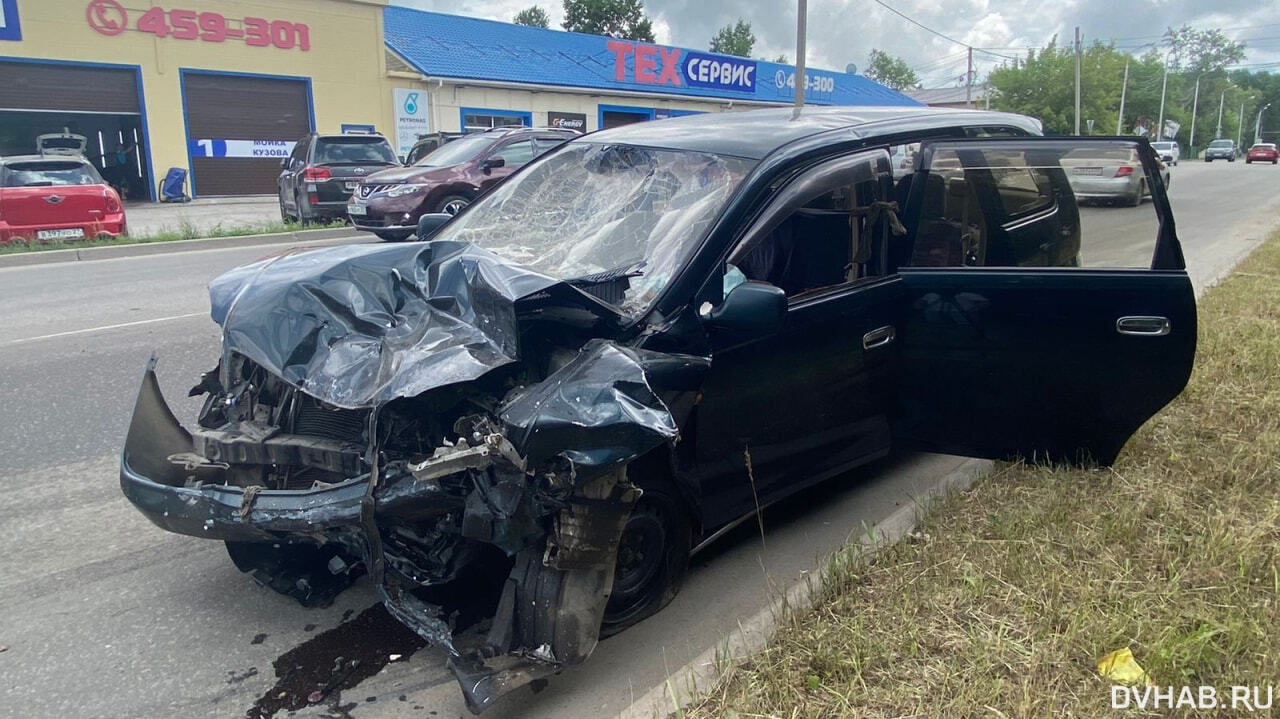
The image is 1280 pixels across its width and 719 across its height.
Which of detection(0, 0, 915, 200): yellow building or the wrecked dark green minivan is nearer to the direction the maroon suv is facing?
the wrecked dark green minivan

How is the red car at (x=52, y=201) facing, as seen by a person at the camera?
facing away from the viewer

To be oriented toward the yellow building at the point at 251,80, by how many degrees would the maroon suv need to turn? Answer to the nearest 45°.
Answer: approximately 135° to its right

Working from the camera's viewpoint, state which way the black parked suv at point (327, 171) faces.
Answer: facing away from the viewer and to the left of the viewer

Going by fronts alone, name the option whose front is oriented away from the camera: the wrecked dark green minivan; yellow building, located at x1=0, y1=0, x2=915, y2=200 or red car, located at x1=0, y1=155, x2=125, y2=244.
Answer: the red car

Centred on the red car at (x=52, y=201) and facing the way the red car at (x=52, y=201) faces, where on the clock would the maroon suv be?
The maroon suv is roughly at 4 o'clock from the red car.

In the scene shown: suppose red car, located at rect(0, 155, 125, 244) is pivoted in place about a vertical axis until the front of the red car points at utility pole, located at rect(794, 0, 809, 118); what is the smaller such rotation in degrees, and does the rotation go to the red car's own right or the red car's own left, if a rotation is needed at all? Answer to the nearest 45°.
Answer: approximately 135° to the red car's own right

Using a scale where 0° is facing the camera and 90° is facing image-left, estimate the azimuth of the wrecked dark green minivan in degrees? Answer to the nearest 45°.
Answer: approximately 45°

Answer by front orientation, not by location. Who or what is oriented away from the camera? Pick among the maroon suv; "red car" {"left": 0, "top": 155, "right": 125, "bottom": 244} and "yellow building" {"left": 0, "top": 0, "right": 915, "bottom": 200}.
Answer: the red car

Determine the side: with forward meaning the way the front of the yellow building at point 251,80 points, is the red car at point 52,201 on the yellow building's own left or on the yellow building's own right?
on the yellow building's own right

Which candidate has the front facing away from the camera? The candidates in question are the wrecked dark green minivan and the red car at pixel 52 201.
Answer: the red car

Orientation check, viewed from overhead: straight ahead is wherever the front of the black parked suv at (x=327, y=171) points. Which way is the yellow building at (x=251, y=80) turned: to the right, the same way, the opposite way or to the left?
the opposite way

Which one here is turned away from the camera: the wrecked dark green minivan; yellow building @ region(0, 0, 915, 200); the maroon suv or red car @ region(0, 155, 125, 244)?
the red car

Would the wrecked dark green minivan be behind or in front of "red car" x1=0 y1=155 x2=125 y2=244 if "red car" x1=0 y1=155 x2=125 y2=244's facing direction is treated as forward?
behind
